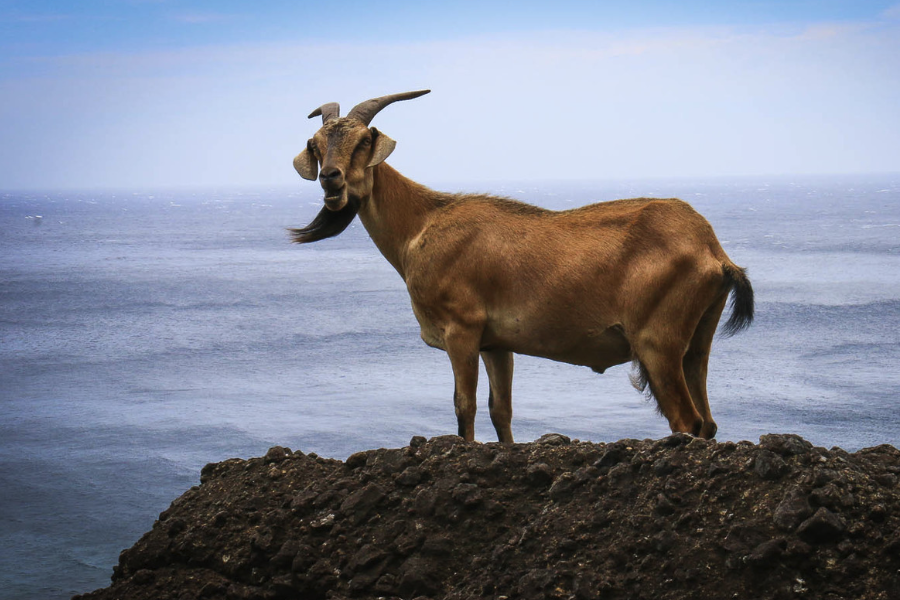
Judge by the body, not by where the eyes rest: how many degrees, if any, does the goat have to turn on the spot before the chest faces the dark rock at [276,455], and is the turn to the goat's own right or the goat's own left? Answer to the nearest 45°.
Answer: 0° — it already faces it

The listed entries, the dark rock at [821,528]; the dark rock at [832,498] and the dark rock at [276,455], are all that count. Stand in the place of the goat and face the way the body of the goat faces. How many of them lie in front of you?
1

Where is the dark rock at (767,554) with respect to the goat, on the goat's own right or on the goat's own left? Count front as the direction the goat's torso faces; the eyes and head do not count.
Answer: on the goat's own left

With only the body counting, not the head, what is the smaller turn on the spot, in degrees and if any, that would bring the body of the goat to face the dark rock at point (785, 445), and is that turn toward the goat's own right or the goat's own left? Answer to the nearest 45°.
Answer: approximately 135° to the goat's own left

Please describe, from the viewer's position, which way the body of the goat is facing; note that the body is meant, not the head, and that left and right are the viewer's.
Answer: facing to the left of the viewer

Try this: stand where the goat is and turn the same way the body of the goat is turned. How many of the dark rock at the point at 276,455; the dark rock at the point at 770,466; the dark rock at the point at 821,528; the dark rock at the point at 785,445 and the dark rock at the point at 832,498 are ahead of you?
1

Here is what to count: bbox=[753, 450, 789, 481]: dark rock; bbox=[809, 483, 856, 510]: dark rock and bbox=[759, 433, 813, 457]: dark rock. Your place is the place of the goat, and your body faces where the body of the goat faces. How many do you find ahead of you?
0

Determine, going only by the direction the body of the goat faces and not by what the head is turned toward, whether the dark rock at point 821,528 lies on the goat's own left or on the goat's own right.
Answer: on the goat's own left

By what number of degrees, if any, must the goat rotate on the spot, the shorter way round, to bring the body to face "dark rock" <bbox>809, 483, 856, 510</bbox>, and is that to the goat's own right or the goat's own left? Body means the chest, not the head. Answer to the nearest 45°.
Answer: approximately 135° to the goat's own left

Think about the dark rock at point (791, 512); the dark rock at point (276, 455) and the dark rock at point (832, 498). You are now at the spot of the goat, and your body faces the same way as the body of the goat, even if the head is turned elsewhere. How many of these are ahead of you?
1

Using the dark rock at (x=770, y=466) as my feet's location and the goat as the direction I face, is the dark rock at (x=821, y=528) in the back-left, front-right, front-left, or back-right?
back-left
